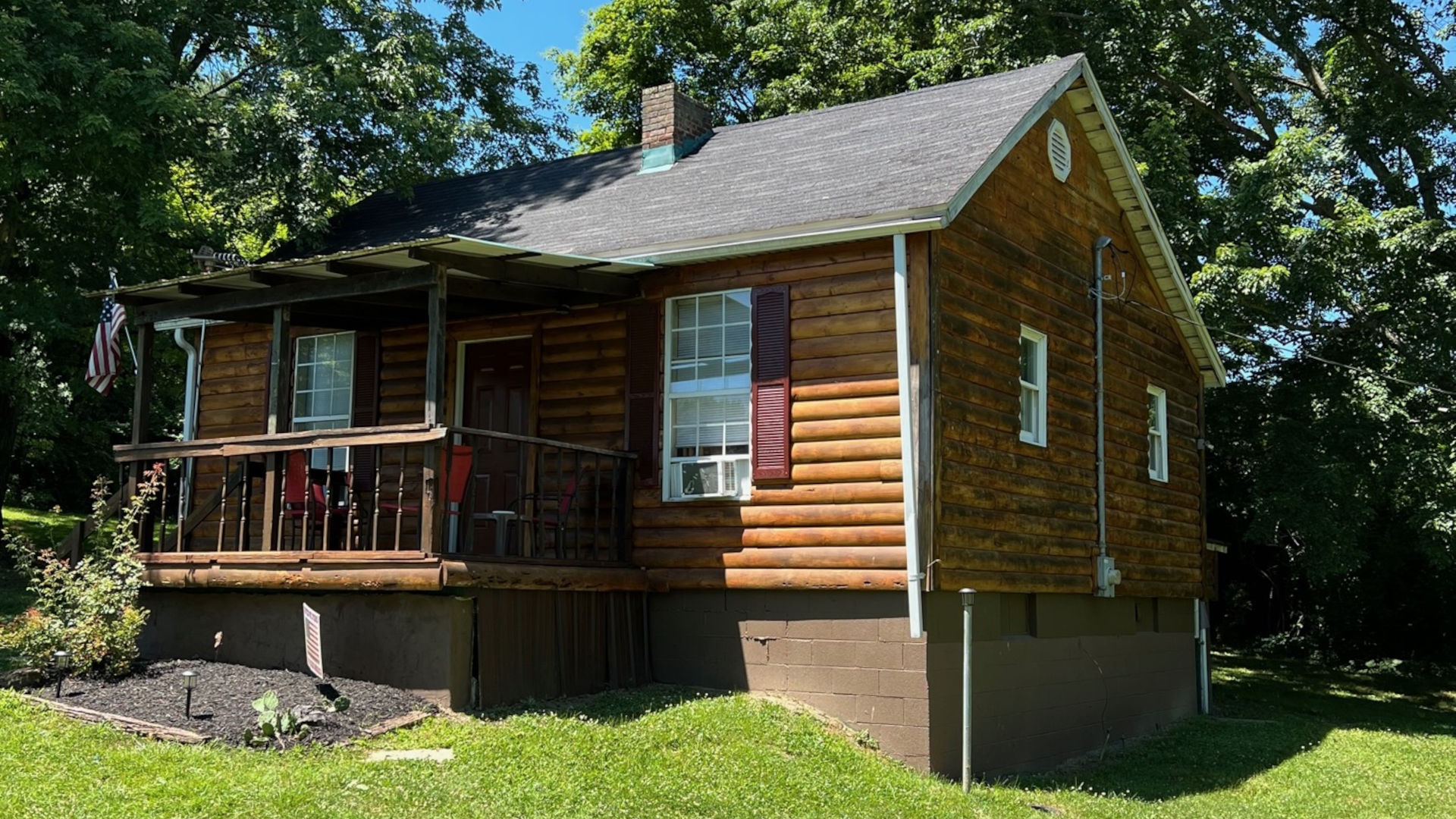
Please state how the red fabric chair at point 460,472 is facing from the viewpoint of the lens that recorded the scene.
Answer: facing to the left of the viewer

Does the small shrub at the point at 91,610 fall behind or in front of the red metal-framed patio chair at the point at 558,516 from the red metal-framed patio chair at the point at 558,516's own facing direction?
in front

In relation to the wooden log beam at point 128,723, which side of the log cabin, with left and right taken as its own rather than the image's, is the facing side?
front

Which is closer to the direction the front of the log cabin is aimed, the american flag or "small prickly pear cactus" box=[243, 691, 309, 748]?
the small prickly pear cactus

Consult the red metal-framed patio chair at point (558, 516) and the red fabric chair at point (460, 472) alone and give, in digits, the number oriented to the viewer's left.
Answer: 2

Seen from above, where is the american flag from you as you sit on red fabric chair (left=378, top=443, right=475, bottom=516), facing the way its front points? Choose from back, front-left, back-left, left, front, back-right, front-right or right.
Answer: front-right

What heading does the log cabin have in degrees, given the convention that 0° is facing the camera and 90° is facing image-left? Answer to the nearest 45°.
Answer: approximately 45°

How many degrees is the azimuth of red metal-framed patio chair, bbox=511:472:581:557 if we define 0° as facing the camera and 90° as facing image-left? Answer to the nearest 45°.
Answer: approximately 90°

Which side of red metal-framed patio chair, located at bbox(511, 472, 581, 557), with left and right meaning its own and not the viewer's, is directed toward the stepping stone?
left

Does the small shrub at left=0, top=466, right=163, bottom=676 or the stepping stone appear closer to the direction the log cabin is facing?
the stepping stone
